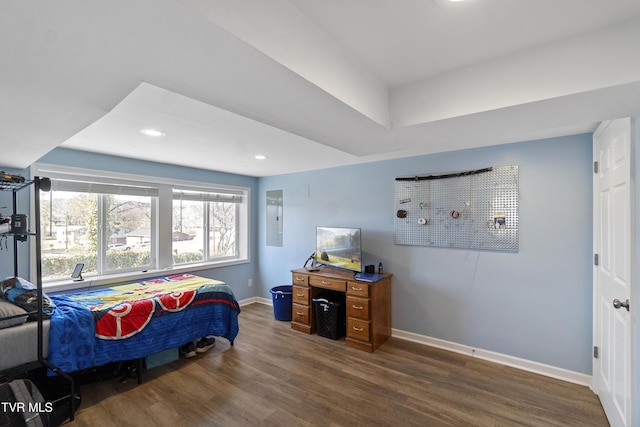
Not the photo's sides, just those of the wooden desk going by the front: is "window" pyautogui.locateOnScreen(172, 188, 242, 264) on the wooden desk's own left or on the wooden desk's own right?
on the wooden desk's own right

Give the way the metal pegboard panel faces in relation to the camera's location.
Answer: facing the viewer and to the left of the viewer

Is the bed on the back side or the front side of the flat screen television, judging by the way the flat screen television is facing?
on the front side

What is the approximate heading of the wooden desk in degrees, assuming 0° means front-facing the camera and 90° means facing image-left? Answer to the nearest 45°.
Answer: approximately 45°

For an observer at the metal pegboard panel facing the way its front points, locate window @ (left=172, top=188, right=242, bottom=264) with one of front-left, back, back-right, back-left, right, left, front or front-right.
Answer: front-right

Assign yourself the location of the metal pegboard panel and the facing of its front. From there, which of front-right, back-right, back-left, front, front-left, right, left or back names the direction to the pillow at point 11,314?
front

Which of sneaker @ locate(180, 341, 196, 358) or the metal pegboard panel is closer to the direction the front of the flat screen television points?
the sneaker

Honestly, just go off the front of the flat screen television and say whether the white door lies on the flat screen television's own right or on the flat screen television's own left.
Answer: on the flat screen television's own left

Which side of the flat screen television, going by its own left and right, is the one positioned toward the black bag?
front

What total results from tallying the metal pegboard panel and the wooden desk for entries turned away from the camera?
0

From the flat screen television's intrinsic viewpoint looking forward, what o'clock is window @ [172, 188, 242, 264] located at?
The window is roughly at 2 o'clock from the flat screen television.

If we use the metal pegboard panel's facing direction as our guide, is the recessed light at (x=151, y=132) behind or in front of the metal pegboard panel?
in front

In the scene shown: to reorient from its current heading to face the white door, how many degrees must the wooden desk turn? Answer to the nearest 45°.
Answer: approximately 90° to its left
